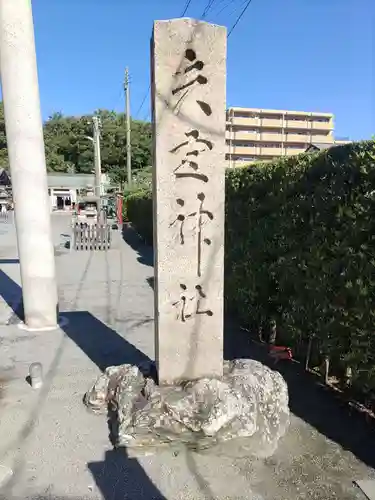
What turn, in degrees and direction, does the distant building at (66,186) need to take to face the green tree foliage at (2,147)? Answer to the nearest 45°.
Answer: approximately 135° to its right

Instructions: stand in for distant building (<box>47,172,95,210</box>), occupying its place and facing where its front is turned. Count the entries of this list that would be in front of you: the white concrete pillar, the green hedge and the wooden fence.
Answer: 3

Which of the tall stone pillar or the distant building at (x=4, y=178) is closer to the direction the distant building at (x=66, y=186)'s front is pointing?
the tall stone pillar

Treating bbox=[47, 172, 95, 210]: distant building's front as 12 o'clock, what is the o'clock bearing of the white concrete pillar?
The white concrete pillar is roughly at 12 o'clock from the distant building.

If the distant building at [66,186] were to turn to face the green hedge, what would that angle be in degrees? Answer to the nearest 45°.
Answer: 0° — it already faces it

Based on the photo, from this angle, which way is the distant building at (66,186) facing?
toward the camera

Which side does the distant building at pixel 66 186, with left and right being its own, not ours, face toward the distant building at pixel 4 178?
right

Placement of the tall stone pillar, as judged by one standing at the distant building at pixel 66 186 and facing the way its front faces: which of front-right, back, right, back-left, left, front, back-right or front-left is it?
front

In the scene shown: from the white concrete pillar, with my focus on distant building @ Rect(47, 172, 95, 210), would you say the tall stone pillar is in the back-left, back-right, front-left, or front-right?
back-right

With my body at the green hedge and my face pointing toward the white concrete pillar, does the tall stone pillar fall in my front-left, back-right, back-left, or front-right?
front-left

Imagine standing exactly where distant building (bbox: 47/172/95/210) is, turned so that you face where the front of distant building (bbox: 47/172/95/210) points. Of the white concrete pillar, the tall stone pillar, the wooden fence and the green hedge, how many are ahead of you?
4

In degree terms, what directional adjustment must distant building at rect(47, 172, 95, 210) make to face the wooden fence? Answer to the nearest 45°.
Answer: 0° — it already faces it

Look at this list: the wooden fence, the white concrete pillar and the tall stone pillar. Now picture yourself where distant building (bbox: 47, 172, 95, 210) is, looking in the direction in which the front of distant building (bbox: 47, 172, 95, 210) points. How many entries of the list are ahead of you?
3
